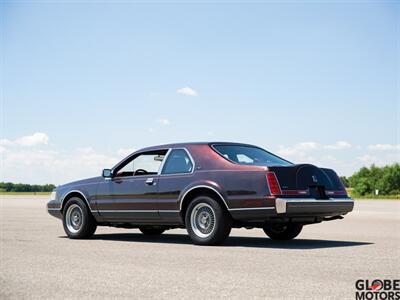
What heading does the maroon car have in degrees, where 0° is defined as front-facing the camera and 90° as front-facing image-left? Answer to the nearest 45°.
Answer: approximately 135°
